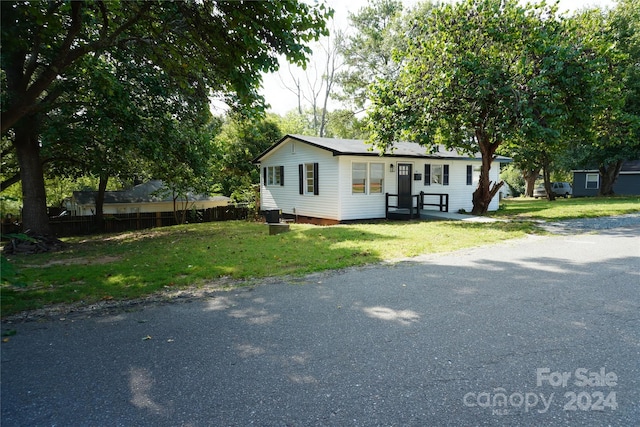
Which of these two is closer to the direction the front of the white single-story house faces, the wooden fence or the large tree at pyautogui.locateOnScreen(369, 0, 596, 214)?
the large tree

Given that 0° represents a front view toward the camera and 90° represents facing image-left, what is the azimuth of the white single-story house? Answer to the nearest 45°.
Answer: approximately 315°

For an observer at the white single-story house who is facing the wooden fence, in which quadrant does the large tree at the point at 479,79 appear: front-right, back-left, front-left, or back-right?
back-left

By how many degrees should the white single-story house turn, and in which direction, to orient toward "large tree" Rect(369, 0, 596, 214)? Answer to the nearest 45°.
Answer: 0° — it already faces it

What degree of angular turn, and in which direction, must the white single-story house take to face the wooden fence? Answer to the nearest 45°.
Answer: approximately 135° to its right
